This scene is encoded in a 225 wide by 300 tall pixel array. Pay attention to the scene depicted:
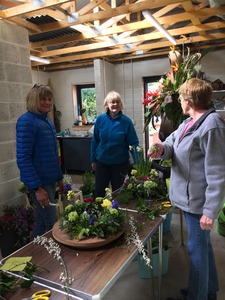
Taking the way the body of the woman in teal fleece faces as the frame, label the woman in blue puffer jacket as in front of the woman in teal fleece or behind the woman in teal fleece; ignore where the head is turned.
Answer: in front

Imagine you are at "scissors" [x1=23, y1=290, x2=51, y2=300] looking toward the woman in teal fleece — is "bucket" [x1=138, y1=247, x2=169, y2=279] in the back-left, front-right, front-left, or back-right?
front-right

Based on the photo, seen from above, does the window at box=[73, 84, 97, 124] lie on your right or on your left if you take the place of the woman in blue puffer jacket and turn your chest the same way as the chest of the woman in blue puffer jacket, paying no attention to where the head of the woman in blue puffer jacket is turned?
on your left

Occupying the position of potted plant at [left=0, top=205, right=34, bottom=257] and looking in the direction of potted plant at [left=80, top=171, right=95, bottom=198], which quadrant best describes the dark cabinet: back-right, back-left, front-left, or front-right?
front-left

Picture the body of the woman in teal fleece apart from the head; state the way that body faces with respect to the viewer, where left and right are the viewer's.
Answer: facing the viewer

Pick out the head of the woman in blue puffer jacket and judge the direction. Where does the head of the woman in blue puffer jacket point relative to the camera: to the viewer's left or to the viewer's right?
to the viewer's right

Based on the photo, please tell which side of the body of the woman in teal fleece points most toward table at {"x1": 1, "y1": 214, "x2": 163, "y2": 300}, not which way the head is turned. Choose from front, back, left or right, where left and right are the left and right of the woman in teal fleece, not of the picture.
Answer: front

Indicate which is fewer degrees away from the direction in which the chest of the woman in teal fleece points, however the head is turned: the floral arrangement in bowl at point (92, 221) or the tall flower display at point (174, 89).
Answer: the floral arrangement in bowl

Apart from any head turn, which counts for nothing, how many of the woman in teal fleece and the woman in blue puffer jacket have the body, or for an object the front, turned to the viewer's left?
0

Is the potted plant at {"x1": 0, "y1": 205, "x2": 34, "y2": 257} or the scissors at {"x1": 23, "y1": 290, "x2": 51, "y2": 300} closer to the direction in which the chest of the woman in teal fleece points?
the scissors

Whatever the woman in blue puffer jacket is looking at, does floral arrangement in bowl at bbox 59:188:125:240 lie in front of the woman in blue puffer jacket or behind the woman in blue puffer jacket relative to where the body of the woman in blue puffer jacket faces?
in front

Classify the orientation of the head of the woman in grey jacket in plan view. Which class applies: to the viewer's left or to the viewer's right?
to the viewer's left

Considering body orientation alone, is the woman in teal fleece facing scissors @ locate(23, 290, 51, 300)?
yes
